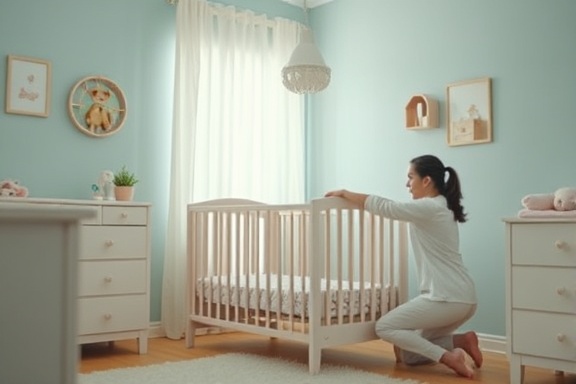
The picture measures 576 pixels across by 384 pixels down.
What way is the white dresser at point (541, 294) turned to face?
toward the camera

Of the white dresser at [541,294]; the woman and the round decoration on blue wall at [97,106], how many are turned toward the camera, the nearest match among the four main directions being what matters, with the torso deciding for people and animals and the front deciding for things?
2

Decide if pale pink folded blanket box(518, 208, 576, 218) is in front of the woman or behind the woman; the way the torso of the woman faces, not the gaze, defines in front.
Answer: behind

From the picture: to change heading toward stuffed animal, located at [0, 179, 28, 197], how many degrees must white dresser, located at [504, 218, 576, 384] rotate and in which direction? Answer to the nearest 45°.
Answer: approximately 90° to its right

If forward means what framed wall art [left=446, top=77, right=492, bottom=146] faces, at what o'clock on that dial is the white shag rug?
The white shag rug is roughly at 12 o'clock from the framed wall art.

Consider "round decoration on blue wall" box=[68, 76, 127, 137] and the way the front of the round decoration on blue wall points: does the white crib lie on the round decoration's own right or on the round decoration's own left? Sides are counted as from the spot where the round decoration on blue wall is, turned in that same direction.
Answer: on the round decoration's own left

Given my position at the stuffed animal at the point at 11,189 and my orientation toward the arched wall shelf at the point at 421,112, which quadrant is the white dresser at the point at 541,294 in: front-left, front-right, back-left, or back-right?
front-right

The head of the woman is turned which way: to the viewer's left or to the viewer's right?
to the viewer's left

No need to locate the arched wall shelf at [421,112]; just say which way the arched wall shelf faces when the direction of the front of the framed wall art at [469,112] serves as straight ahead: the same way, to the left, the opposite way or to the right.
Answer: the same way

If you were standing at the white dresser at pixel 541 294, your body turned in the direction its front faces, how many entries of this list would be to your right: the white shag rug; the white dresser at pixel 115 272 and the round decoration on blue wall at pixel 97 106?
3

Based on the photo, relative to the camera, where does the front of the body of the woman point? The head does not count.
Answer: to the viewer's left

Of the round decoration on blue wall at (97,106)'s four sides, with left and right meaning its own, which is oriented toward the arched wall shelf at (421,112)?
left

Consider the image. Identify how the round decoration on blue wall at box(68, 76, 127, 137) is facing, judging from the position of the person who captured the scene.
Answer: facing the viewer

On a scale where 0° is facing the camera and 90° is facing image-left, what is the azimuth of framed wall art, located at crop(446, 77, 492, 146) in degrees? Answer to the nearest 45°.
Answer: approximately 45°

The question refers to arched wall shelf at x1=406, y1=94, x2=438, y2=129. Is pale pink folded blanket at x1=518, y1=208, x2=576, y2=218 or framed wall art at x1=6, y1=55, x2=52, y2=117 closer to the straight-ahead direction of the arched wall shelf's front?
the framed wall art

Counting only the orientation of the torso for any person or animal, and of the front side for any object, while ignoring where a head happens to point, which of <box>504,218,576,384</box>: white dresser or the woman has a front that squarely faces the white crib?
the woman

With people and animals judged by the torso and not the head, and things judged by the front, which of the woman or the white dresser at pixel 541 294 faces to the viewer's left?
the woman
